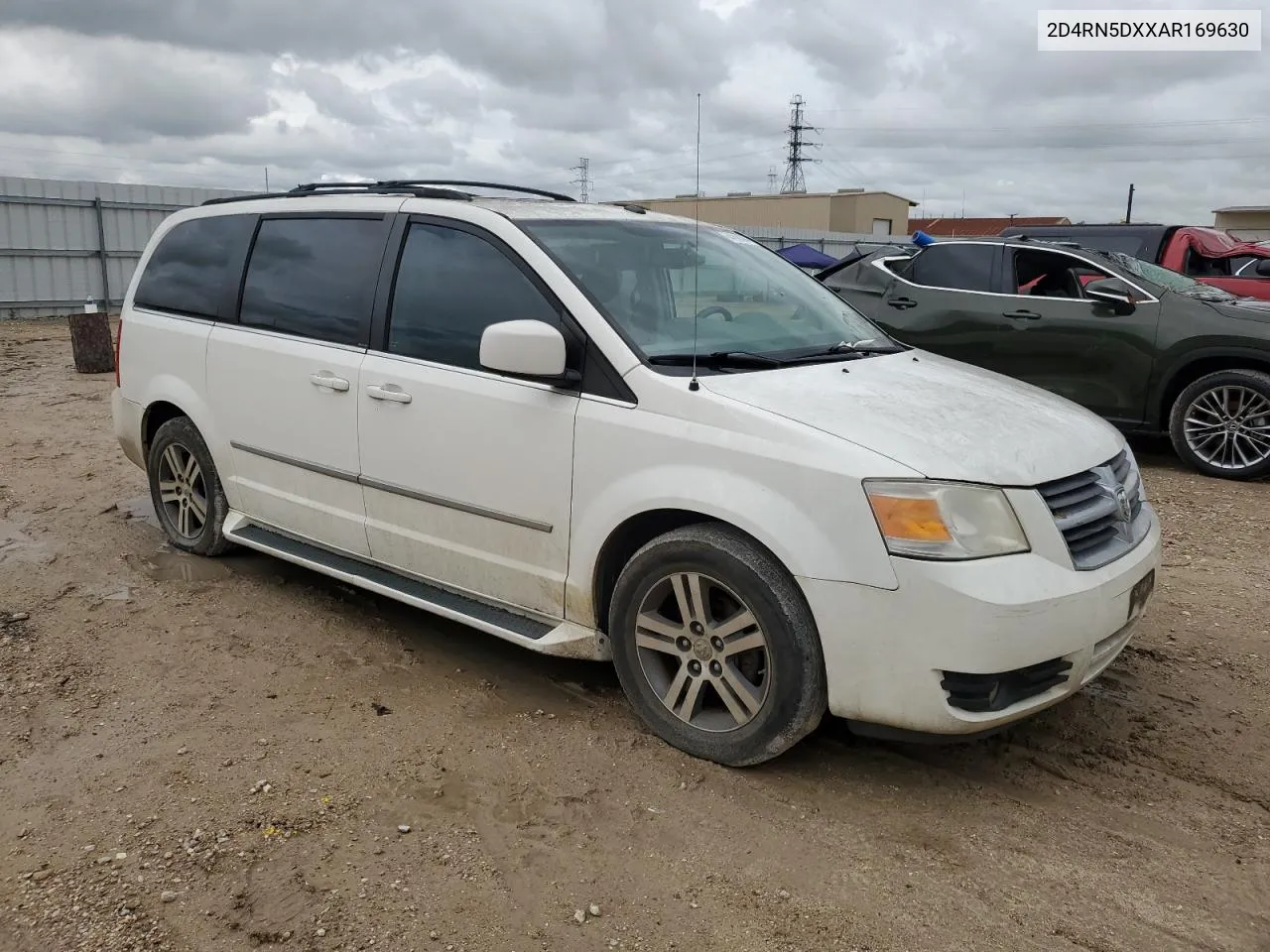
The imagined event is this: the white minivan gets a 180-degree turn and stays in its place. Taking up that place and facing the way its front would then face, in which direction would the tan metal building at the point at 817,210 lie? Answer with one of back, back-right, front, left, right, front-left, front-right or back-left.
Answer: front-right

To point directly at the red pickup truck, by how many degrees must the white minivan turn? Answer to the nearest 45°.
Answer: approximately 90° to its left

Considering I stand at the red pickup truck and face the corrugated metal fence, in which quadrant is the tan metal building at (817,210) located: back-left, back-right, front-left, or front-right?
front-right

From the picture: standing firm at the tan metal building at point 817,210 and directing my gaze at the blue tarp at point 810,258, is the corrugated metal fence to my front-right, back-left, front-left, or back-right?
front-right

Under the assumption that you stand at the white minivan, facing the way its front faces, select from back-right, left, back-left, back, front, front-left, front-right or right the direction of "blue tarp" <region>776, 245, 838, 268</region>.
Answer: back-left

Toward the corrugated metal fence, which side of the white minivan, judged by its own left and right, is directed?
back

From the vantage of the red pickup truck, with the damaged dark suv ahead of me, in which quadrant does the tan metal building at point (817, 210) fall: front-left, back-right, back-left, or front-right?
back-right

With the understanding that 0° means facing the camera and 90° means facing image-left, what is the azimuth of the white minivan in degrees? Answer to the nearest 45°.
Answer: approximately 315°

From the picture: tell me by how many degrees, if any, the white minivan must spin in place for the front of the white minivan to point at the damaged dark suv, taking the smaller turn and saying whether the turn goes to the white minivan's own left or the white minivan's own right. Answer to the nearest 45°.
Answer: approximately 90° to the white minivan's own left
